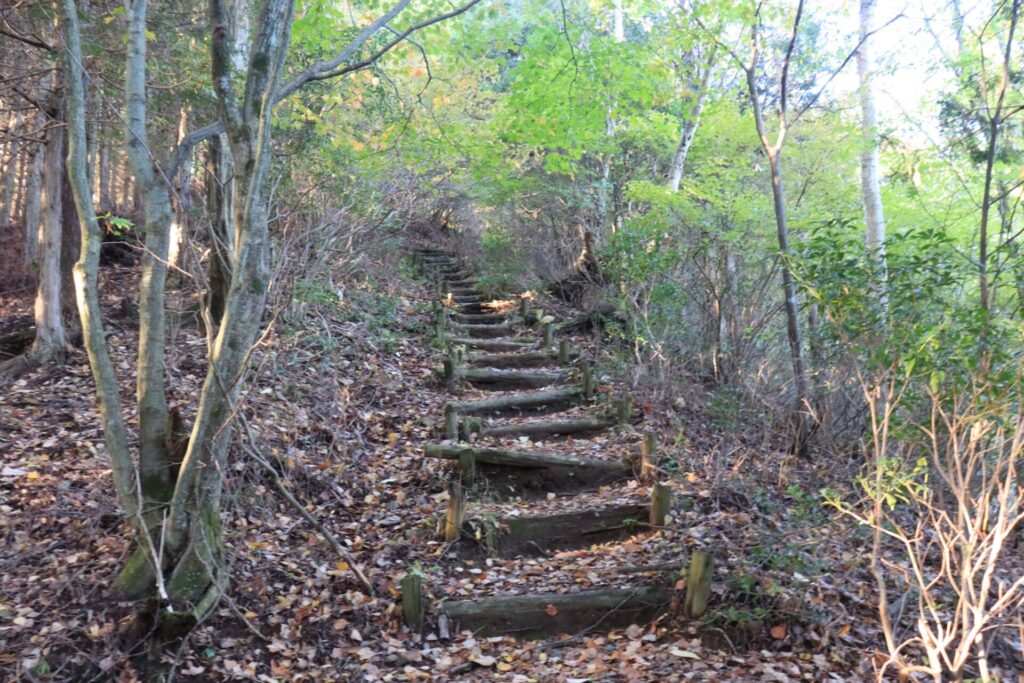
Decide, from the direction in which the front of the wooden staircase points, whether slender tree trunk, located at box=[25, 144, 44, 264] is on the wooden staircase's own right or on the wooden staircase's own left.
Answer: on the wooden staircase's own right

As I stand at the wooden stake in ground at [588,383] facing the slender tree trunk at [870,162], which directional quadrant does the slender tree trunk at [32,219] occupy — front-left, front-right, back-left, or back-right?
back-left

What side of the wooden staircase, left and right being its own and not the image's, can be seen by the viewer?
front

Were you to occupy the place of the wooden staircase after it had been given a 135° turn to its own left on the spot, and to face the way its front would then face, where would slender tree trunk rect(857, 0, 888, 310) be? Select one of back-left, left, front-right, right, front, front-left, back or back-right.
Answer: front

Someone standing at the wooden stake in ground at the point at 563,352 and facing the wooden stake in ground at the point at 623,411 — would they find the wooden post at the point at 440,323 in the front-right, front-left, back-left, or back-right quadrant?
back-right

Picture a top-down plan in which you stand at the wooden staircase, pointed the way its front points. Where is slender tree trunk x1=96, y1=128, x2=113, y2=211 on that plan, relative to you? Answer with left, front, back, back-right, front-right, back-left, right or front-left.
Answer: back-right

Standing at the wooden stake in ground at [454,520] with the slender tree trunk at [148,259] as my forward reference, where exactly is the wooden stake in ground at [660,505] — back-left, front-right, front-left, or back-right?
back-left
